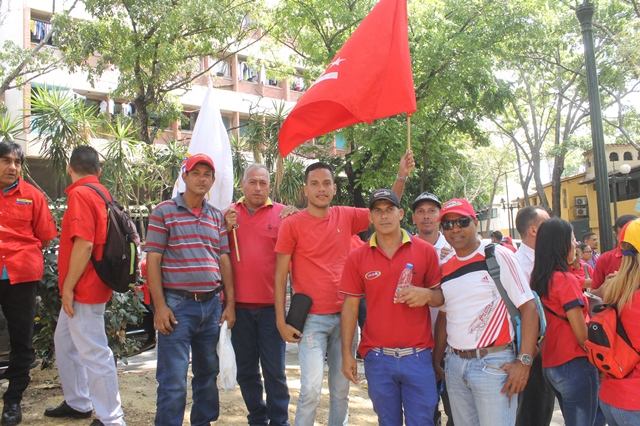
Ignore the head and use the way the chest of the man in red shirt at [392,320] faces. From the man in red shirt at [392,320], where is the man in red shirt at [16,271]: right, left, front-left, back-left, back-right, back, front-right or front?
right

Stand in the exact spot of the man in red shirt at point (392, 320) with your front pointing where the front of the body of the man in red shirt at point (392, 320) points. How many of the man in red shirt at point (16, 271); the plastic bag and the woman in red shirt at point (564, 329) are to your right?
2

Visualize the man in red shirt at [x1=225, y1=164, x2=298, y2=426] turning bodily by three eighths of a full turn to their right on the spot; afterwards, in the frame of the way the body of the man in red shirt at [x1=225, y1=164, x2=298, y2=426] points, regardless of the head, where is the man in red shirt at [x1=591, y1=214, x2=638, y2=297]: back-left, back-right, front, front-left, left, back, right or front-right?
back-right

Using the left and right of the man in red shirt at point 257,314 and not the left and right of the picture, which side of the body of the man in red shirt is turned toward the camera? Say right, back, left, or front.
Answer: front

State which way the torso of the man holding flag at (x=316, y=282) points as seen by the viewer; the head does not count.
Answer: toward the camera

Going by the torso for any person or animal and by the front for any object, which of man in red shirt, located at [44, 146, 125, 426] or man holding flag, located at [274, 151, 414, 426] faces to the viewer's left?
the man in red shirt

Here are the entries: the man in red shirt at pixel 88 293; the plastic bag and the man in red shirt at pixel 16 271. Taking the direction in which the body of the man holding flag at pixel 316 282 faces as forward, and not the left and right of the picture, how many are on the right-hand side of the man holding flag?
3

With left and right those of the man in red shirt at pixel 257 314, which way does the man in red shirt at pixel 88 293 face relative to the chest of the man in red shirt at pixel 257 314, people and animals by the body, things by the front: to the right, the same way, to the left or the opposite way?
to the right

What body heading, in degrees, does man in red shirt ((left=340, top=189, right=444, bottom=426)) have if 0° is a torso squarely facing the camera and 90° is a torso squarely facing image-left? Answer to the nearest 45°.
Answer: approximately 0°
